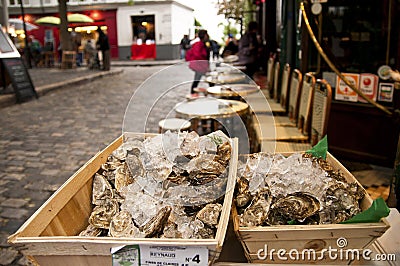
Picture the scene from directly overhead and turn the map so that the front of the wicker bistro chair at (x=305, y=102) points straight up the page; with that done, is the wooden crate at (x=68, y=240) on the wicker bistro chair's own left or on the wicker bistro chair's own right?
on the wicker bistro chair's own left

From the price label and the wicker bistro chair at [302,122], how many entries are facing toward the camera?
1

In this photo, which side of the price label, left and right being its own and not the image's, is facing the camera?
front

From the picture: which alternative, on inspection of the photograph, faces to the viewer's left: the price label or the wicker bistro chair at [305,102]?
the wicker bistro chair

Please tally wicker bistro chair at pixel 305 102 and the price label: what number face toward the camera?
1

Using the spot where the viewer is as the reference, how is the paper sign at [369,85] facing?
facing the viewer and to the left of the viewer

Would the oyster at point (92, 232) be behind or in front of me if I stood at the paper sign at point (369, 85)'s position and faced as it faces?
in front

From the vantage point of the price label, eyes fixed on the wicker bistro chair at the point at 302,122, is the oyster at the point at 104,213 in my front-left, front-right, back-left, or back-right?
front-left

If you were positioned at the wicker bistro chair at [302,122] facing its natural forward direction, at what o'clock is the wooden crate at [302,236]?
The wooden crate is roughly at 9 o'clock from the wicker bistro chair.

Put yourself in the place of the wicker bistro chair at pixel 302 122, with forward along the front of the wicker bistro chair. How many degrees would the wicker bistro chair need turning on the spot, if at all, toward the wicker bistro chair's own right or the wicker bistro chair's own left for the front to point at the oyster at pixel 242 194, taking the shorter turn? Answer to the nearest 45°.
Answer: approximately 90° to the wicker bistro chair's own left

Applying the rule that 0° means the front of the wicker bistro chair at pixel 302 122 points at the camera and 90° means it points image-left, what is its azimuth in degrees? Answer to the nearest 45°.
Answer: approximately 90°

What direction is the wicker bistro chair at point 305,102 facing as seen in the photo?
to the viewer's left

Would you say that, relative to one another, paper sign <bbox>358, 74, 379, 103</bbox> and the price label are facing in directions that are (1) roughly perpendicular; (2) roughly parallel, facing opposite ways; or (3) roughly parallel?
roughly perpendicular

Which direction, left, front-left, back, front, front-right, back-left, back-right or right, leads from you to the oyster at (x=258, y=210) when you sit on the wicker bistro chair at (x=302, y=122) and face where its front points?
left
